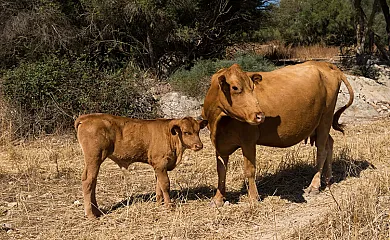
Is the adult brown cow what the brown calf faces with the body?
yes

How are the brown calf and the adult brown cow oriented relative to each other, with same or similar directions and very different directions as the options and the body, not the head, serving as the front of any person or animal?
very different directions

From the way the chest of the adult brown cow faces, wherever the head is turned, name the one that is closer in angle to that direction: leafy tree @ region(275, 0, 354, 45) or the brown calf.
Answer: the brown calf

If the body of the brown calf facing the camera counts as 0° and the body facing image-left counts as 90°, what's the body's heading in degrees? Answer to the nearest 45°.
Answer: approximately 270°

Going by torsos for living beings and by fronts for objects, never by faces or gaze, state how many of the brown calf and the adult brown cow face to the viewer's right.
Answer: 1

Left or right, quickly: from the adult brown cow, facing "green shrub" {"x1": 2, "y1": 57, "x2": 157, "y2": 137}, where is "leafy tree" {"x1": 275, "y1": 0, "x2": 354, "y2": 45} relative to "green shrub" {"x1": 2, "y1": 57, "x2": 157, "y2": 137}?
right

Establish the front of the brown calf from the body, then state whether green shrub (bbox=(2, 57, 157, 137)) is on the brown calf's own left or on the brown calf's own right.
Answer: on the brown calf's own left

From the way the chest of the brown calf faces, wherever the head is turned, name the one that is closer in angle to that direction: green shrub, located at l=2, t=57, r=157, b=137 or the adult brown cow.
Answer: the adult brown cow

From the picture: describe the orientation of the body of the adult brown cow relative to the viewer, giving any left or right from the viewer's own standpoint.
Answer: facing the viewer and to the left of the viewer

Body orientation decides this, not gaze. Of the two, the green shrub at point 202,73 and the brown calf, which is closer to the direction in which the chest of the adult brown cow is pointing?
the brown calf

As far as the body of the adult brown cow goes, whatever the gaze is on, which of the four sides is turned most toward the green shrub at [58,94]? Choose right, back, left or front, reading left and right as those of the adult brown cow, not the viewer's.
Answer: right

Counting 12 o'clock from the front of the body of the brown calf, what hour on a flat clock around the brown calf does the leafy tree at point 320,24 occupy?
The leafy tree is roughly at 10 o'clock from the brown calf.

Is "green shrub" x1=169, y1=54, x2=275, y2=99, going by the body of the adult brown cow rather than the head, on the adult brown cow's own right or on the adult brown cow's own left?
on the adult brown cow's own right

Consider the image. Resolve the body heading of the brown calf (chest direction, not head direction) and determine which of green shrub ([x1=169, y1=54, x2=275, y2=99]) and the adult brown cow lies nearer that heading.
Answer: the adult brown cow

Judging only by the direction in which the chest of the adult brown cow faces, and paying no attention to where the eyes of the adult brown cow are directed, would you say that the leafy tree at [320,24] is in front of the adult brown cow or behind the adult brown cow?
behind

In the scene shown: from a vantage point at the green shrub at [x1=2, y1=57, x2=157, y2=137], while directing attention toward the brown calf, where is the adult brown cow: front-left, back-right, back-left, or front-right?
front-left
